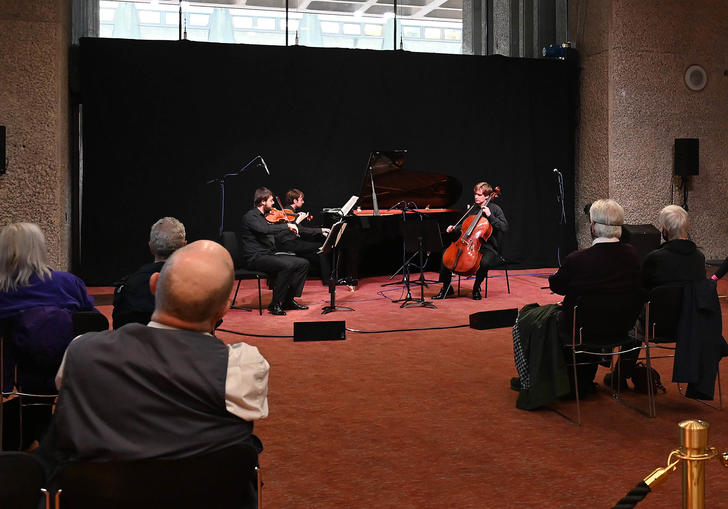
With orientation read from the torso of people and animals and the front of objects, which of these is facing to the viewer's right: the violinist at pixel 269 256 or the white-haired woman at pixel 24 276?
the violinist

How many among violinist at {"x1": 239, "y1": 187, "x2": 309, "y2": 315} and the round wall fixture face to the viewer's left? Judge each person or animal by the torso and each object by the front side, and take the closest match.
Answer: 0

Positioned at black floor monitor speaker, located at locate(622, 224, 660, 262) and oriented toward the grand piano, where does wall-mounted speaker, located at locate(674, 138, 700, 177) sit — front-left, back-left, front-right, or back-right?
back-right

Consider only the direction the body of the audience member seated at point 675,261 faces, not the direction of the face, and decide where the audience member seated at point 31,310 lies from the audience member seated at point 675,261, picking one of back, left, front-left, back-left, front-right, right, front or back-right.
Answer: left

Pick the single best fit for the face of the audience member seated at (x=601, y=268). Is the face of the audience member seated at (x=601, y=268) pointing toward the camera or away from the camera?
away from the camera

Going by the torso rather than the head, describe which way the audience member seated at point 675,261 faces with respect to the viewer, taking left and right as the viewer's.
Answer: facing away from the viewer and to the left of the viewer

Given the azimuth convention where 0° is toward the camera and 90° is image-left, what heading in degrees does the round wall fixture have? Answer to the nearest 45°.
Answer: approximately 0°

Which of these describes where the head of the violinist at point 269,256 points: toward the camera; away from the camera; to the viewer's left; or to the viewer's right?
to the viewer's right

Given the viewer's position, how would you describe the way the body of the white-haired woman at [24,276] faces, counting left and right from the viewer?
facing away from the viewer

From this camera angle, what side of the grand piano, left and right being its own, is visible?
left

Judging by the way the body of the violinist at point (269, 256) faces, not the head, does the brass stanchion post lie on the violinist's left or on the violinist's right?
on the violinist's right

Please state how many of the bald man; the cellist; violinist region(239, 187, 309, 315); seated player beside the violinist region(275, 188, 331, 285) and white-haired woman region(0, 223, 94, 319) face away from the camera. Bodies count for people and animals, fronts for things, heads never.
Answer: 2

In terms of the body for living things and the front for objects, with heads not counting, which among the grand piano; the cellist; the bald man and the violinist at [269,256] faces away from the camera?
the bald man
